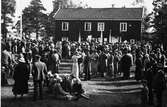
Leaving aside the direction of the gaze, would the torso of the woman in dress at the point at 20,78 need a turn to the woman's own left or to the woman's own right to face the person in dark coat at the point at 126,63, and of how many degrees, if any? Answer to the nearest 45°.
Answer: approximately 45° to the woman's own right

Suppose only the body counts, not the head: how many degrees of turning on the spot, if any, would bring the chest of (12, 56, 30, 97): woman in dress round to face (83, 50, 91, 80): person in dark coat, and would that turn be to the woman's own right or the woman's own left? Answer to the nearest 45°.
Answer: approximately 45° to the woman's own right

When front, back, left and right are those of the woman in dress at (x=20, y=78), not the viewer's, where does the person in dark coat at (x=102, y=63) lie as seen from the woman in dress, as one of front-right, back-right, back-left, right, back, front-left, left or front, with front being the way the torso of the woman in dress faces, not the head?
front-right

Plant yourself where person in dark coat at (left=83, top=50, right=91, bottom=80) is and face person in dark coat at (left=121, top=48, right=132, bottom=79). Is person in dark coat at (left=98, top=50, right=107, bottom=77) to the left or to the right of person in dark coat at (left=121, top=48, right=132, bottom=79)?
left

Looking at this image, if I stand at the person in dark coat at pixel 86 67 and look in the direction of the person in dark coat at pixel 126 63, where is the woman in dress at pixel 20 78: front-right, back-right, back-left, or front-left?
back-right

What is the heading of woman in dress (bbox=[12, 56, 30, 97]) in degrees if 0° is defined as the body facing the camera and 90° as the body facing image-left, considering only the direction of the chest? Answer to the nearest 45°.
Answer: approximately 180°
